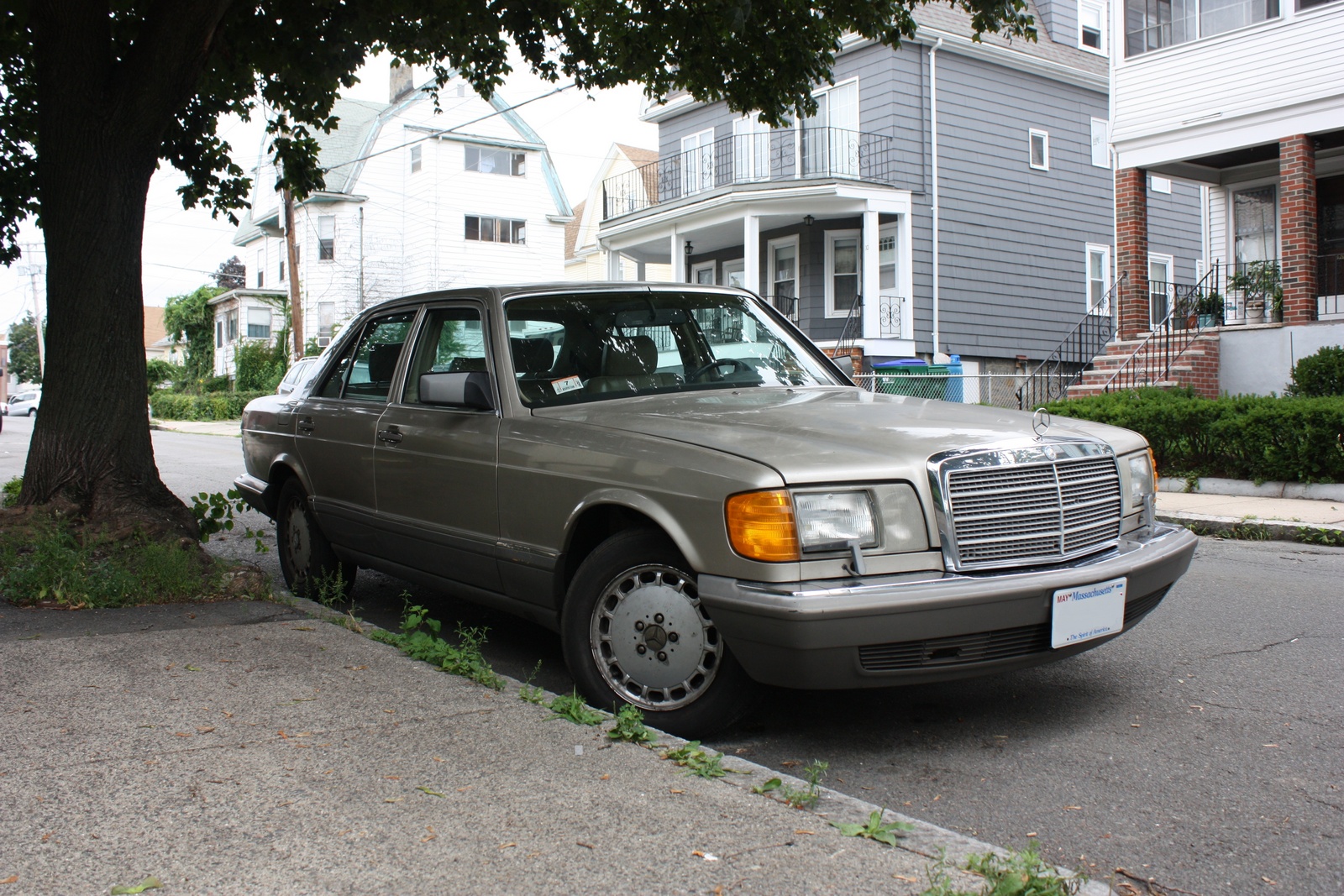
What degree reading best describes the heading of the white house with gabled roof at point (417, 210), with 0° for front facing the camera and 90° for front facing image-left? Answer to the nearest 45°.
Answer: approximately 45°

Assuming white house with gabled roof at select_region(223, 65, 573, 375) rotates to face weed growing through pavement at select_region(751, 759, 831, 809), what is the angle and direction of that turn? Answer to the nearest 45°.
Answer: approximately 45° to its left

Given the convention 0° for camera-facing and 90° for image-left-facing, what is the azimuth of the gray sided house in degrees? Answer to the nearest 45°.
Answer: approximately 45°
